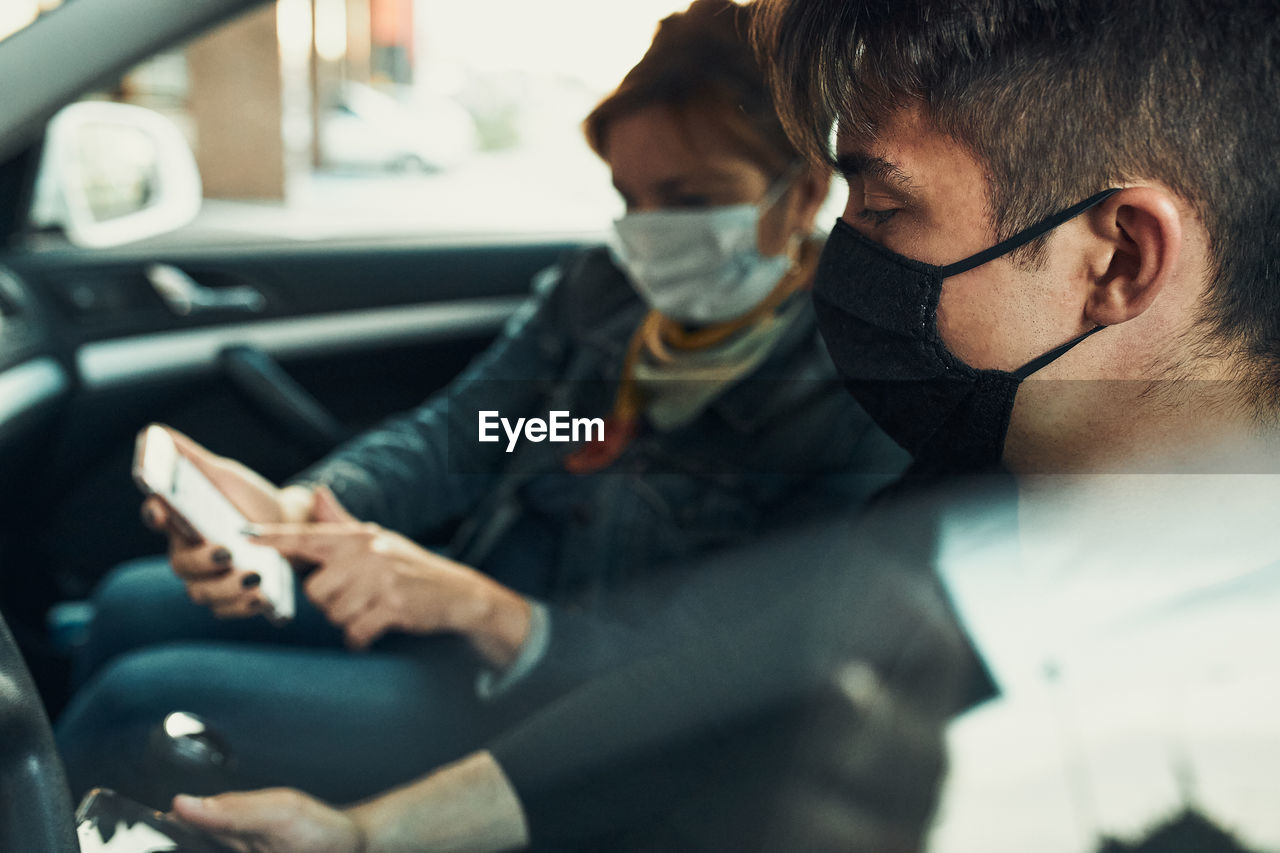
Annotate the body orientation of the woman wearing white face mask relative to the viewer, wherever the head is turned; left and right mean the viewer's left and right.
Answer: facing the viewer and to the left of the viewer

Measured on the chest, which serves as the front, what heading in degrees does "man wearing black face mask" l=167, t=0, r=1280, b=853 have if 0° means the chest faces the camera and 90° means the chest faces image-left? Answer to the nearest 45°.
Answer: approximately 90°

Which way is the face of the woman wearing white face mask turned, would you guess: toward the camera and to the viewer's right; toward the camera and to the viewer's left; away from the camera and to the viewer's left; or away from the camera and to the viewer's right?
toward the camera and to the viewer's left

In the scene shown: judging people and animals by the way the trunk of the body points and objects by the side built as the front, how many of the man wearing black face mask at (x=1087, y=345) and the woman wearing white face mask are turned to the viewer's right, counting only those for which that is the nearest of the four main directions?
0

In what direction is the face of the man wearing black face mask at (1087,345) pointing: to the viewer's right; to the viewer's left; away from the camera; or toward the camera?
to the viewer's left

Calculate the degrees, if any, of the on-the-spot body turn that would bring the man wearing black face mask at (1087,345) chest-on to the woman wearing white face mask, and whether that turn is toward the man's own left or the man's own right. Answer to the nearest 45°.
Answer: approximately 45° to the man's own right

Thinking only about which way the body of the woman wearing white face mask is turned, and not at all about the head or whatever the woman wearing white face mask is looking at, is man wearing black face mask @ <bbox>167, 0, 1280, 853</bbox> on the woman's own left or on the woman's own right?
on the woman's own left
